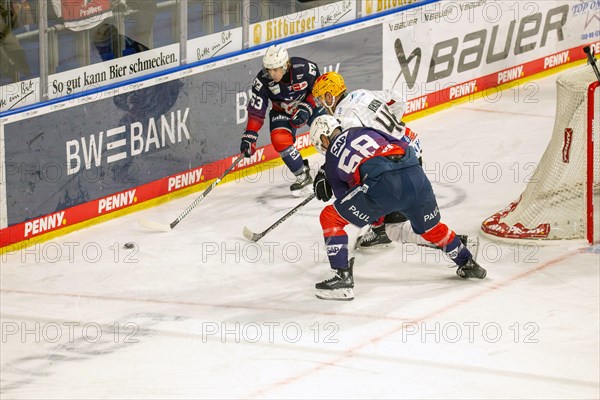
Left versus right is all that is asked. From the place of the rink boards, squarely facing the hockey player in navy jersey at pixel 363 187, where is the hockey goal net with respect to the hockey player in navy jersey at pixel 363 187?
left

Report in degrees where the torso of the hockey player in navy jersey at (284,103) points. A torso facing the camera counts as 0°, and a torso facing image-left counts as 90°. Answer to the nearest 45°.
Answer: approximately 45°

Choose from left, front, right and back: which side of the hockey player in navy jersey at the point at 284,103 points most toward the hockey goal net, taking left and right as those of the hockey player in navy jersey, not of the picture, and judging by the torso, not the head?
left

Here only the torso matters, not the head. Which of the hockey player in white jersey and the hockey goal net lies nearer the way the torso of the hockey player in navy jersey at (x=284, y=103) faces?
the hockey player in white jersey

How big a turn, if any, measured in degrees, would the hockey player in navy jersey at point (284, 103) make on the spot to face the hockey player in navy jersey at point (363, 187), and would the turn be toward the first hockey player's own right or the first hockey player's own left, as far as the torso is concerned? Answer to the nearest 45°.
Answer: approximately 45° to the first hockey player's own left

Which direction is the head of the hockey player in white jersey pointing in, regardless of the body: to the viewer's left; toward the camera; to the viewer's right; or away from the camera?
to the viewer's left

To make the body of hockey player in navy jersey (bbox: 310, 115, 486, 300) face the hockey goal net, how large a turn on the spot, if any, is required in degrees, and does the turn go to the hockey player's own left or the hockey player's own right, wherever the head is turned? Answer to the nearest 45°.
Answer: approximately 90° to the hockey player's own right

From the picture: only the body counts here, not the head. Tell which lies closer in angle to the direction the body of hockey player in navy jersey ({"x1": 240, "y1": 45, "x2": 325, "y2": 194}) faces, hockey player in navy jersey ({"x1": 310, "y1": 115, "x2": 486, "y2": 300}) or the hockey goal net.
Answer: the hockey player in navy jersey

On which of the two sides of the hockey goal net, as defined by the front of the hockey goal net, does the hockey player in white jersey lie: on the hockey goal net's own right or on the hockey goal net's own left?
on the hockey goal net's own right
